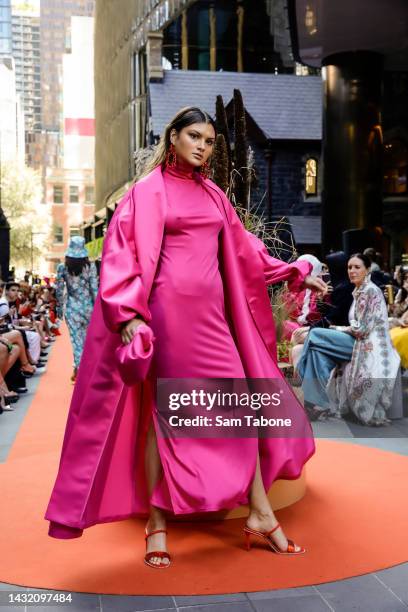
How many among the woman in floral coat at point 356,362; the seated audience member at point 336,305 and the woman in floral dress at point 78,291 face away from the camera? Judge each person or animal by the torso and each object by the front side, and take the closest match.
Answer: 1

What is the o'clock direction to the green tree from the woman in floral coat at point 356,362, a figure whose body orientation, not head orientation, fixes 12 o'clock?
The green tree is roughly at 2 o'clock from the woman in floral coat.

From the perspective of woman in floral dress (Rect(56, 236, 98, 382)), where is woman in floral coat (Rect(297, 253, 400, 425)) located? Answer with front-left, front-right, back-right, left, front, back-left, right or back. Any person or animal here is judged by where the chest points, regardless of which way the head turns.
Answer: back-right

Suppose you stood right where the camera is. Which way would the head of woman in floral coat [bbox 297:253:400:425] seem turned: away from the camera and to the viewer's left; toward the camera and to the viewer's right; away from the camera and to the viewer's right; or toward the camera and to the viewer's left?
toward the camera and to the viewer's left

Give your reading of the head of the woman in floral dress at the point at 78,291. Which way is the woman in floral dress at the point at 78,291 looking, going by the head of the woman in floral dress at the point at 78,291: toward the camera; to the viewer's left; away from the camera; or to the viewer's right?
away from the camera

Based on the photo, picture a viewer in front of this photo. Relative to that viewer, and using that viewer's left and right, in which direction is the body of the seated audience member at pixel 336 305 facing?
facing to the left of the viewer

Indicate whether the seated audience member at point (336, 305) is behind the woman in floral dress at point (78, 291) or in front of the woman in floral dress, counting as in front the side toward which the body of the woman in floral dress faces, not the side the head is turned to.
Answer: behind

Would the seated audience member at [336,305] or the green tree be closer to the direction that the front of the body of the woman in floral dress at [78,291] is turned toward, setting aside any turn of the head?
the green tree

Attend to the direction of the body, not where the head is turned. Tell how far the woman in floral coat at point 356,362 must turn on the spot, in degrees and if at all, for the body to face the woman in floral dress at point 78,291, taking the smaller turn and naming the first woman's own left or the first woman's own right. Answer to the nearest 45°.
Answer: approximately 45° to the first woman's own right

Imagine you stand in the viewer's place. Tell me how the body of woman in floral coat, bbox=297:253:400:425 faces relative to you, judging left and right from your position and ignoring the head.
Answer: facing to the left of the viewer

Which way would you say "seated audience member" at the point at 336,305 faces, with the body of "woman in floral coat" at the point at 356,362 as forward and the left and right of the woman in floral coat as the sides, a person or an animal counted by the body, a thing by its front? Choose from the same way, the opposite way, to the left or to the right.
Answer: the same way

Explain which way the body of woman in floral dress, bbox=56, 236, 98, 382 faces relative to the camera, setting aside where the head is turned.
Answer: away from the camera

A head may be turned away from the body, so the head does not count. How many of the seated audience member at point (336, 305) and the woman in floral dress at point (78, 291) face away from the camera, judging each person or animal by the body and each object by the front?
1

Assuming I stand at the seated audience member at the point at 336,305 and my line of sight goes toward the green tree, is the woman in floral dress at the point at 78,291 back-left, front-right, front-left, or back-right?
front-left

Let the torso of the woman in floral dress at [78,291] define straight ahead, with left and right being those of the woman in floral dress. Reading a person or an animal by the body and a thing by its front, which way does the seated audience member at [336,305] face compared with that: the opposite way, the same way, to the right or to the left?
to the left
